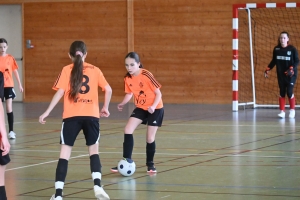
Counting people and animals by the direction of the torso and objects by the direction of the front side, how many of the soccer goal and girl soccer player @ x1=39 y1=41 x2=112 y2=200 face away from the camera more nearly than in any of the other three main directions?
1

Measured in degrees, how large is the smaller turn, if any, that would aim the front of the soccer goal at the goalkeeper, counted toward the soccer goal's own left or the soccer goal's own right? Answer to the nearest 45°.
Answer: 0° — it already faces them

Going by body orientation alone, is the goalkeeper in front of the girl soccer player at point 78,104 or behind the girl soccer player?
in front

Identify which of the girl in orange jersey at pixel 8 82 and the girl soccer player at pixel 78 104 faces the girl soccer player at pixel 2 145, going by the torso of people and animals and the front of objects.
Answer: the girl in orange jersey

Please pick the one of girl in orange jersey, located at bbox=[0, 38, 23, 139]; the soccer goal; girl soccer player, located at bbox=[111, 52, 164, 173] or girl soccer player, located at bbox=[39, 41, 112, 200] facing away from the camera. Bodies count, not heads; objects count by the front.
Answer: girl soccer player, located at bbox=[39, 41, 112, 200]

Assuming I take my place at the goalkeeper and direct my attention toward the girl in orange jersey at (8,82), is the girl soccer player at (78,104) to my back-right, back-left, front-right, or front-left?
front-left

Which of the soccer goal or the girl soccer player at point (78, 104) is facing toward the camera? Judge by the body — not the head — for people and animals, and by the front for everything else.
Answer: the soccer goal

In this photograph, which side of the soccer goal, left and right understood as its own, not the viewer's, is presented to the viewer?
front

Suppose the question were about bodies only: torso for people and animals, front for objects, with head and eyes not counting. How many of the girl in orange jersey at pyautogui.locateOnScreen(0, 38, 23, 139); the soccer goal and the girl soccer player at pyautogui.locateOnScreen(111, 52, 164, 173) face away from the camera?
0

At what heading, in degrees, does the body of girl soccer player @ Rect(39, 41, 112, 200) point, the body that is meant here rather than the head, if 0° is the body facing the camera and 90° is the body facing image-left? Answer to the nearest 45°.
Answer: approximately 180°

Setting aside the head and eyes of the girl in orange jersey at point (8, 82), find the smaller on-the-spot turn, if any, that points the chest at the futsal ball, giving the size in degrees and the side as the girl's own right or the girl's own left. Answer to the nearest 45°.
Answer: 0° — they already face it

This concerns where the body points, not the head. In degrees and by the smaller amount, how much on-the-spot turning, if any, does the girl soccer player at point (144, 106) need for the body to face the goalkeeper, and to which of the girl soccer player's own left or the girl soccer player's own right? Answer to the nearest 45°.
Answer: approximately 180°

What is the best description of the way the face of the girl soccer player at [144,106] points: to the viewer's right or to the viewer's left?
to the viewer's left

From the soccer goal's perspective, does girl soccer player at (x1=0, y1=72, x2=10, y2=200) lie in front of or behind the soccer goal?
in front
